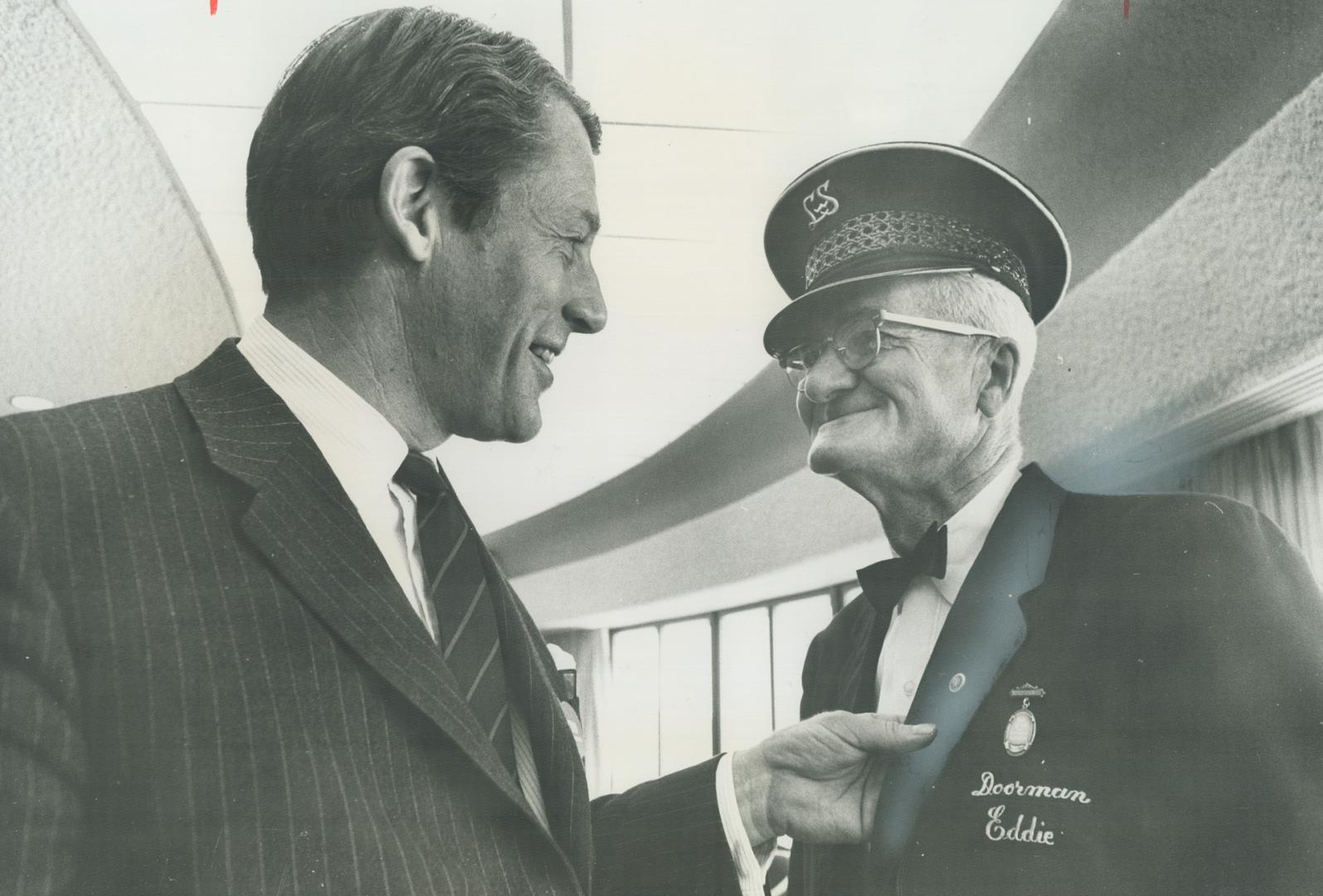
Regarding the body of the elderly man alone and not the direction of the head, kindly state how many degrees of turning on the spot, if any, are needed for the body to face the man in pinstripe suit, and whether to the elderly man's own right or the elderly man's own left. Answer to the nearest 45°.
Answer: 0° — they already face them

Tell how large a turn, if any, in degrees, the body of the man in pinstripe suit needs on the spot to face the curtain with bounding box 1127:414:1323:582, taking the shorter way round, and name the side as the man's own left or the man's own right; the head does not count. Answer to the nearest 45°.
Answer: approximately 45° to the man's own left

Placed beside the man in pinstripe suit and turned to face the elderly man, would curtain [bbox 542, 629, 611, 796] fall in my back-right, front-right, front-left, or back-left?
front-left

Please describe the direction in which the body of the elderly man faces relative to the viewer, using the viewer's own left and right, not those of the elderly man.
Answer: facing the viewer and to the left of the viewer

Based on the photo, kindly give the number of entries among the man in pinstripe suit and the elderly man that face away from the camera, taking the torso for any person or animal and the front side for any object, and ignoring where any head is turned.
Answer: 0

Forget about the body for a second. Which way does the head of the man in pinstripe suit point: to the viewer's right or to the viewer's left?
to the viewer's right
